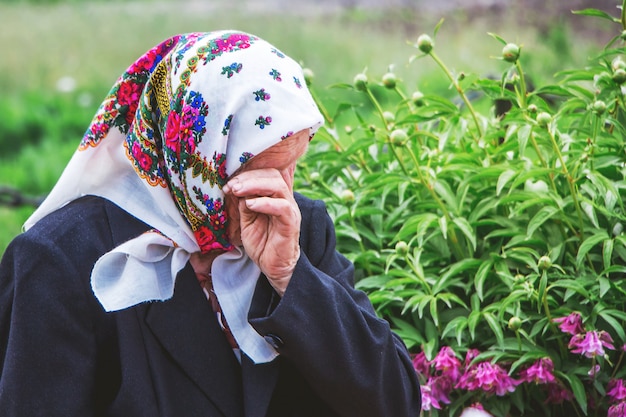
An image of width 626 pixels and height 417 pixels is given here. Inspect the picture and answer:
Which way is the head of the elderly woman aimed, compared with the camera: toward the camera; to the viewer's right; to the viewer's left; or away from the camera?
to the viewer's right

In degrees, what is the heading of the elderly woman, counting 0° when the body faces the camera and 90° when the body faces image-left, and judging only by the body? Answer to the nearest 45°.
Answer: approximately 315°

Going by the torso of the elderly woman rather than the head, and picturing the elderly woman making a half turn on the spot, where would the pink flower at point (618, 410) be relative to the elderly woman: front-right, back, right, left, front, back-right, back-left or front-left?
back-right

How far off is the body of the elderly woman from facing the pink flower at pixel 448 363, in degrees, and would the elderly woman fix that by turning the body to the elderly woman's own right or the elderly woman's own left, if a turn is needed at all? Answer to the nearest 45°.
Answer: approximately 45° to the elderly woman's own left
